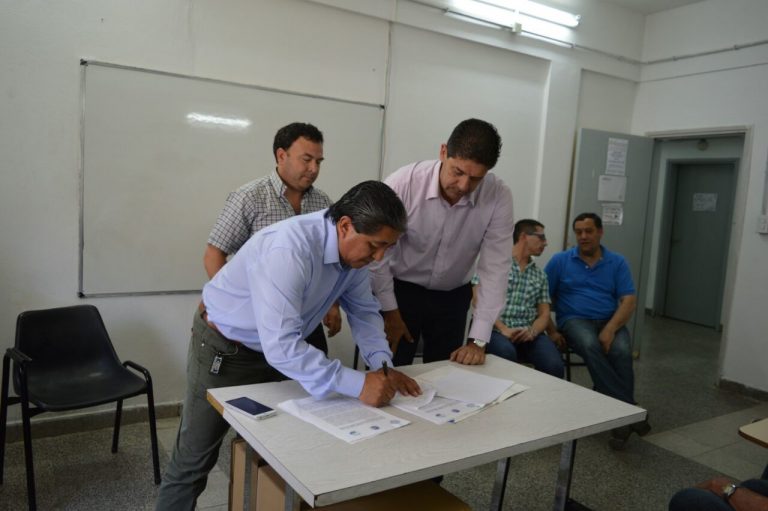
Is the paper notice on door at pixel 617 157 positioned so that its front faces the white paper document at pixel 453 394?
yes

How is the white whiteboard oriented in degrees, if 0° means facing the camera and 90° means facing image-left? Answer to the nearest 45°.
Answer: approximately 315°

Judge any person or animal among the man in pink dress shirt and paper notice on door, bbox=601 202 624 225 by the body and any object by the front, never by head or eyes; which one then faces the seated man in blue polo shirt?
the paper notice on door

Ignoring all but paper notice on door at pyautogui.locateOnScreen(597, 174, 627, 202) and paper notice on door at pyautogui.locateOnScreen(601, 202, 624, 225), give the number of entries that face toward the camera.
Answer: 2

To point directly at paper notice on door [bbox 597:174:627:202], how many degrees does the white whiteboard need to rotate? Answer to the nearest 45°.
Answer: approximately 45° to its left

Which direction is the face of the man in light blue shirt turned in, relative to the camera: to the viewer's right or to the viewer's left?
to the viewer's right

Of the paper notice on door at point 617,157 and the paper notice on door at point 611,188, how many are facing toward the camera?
2

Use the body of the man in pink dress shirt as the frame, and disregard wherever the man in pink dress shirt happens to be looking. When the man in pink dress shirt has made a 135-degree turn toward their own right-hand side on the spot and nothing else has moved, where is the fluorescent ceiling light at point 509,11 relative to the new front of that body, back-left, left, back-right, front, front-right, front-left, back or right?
front-right
